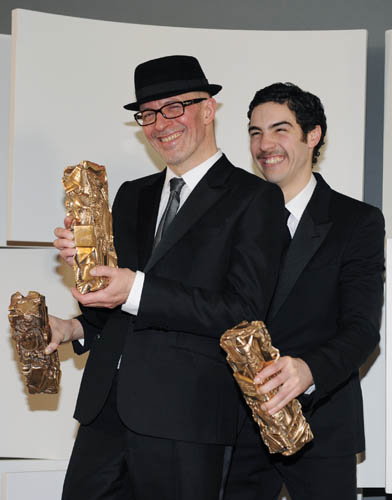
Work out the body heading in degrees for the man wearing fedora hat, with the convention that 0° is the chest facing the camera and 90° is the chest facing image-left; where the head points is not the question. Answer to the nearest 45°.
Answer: approximately 45°

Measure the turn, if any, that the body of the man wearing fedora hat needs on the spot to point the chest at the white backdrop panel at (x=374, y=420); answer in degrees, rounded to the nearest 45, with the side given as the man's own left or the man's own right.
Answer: approximately 180°
